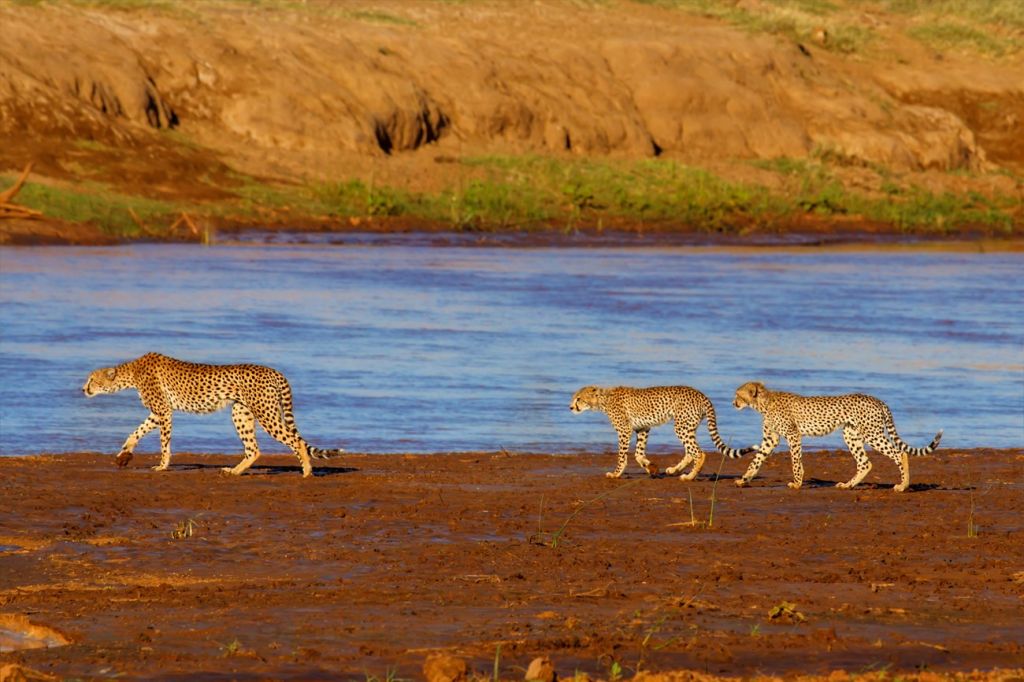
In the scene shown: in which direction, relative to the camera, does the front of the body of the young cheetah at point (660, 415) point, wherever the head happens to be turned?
to the viewer's left

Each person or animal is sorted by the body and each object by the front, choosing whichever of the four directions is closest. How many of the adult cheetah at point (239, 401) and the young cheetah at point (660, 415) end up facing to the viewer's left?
2

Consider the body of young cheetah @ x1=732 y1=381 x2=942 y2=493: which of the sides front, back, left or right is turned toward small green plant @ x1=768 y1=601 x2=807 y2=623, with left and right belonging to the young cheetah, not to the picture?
left

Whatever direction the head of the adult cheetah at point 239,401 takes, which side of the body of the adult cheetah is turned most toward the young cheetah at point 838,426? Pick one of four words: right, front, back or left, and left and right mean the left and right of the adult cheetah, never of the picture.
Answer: back

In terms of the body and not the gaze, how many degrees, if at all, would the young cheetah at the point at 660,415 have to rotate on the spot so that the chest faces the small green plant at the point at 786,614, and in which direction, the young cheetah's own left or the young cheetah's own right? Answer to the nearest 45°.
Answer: approximately 90° to the young cheetah's own left

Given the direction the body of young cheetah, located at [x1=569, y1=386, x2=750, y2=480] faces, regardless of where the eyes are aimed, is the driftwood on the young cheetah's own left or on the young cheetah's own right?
on the young cheetah's own right

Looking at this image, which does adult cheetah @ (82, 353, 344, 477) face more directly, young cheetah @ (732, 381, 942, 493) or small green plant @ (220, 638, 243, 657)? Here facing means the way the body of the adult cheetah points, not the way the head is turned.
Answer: the small green plant

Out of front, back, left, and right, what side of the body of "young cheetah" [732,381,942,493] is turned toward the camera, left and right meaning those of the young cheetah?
left

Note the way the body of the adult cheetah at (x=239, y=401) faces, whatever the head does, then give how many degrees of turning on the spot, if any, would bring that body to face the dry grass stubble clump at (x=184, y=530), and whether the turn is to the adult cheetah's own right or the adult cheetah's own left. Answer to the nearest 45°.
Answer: approximately 90° to the adult cheetah's own left

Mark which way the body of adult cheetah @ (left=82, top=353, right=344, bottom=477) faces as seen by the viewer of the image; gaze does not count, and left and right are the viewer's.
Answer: facing to the left of the viewer

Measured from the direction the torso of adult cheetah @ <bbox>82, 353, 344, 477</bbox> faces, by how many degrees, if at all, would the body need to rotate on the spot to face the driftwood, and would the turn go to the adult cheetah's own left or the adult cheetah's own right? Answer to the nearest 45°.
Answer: approximately 90° to the adult cheetah's own right

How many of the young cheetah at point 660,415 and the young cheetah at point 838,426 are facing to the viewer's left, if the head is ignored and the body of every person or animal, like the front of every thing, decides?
2
